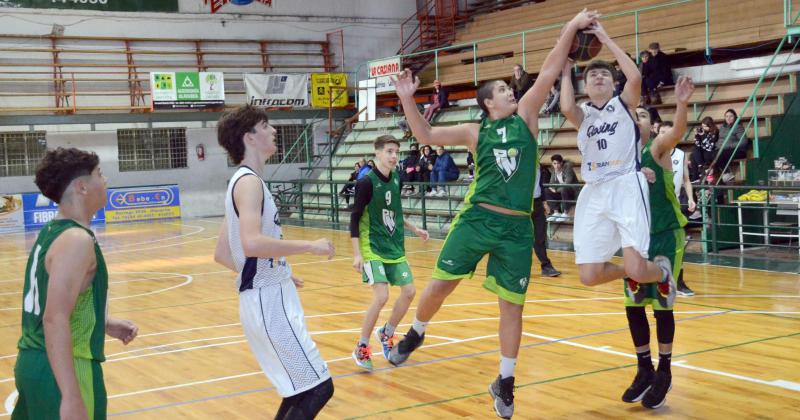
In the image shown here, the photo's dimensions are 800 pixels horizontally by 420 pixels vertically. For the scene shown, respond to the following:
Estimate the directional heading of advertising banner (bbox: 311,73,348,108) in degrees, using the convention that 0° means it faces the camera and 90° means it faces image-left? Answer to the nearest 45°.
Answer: approximately 0°

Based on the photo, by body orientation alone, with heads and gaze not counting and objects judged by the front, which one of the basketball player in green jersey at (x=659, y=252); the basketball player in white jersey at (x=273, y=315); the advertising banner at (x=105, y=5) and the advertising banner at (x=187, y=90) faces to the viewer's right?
the basketball player in white jersey

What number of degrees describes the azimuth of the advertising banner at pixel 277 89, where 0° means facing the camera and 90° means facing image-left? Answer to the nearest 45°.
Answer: approximately 0°

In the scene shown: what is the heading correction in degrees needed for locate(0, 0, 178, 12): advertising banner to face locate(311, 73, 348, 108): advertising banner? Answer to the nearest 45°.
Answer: approximately 90° to its left

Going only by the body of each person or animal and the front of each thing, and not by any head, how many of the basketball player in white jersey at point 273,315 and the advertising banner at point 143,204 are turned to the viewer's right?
1

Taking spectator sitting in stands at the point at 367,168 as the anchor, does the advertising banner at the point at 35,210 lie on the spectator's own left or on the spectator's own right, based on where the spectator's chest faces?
on the spectator's own right

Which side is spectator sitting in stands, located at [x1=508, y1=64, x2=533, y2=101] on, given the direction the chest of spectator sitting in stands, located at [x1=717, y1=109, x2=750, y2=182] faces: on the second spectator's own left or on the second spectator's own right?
on the second spectator's own right

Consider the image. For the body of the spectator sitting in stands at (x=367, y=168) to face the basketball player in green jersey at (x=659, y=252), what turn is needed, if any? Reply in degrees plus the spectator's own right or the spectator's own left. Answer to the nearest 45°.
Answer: approximately 45° to the spectator's own left

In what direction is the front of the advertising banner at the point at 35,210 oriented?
toward the camera

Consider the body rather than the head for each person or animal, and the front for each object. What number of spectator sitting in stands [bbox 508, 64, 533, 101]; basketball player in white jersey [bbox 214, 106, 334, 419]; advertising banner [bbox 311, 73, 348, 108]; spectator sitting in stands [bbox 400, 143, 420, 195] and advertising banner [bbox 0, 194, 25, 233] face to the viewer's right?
1

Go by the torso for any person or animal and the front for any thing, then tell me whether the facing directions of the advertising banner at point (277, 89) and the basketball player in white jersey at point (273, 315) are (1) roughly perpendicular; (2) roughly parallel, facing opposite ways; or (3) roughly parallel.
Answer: roughly perpendicular

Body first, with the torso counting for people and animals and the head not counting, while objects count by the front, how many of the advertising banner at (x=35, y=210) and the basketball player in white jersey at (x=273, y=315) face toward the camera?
1

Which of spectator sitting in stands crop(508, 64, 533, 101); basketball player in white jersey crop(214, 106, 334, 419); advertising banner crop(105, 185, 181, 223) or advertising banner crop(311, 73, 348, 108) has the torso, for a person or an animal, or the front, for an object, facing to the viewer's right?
the basketball player in white jersey
